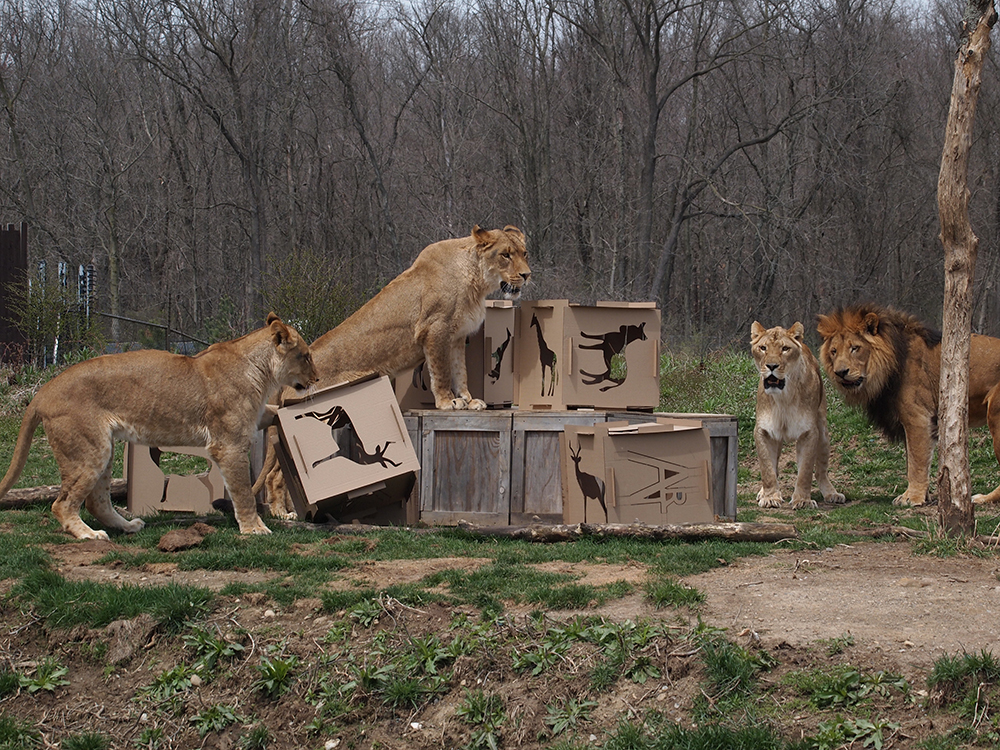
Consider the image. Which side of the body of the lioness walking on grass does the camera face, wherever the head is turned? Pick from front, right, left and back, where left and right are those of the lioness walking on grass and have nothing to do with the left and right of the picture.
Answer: right

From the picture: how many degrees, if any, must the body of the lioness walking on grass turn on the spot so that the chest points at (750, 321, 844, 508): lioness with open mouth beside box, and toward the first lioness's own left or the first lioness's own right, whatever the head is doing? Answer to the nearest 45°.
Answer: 0° — it already faces it

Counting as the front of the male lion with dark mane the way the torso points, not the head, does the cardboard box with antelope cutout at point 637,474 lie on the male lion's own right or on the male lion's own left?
on the male lion's own left

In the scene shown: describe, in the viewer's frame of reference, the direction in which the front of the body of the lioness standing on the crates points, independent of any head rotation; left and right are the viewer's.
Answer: facing to the right of the viewer

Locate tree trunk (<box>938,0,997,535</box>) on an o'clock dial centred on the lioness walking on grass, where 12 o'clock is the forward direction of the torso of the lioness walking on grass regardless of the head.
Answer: The tree trunk is roughly at 1 o'clock from the lioness walking on grass.

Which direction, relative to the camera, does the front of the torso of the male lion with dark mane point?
to the viewer's left

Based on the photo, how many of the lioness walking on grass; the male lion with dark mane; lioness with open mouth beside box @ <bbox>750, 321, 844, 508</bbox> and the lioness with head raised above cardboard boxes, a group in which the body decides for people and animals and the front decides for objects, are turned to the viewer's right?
2

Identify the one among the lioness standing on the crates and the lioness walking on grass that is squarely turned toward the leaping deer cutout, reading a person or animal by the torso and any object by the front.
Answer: the lioness walking on grass

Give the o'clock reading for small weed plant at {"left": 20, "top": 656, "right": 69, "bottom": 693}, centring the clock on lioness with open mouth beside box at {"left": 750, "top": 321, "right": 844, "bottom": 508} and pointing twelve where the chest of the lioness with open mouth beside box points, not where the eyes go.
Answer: The small weed plant is roughly at 1 o'clock from the lioness with open mouth beside box.

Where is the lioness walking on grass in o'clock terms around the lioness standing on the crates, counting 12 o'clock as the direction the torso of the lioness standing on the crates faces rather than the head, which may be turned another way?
The lioness walking on grass is roughly at 5 o'clock from the lioness standing on the crates.

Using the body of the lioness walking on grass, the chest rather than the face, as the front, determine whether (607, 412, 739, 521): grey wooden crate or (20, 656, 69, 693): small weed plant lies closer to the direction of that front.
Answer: the grey wooden crate
